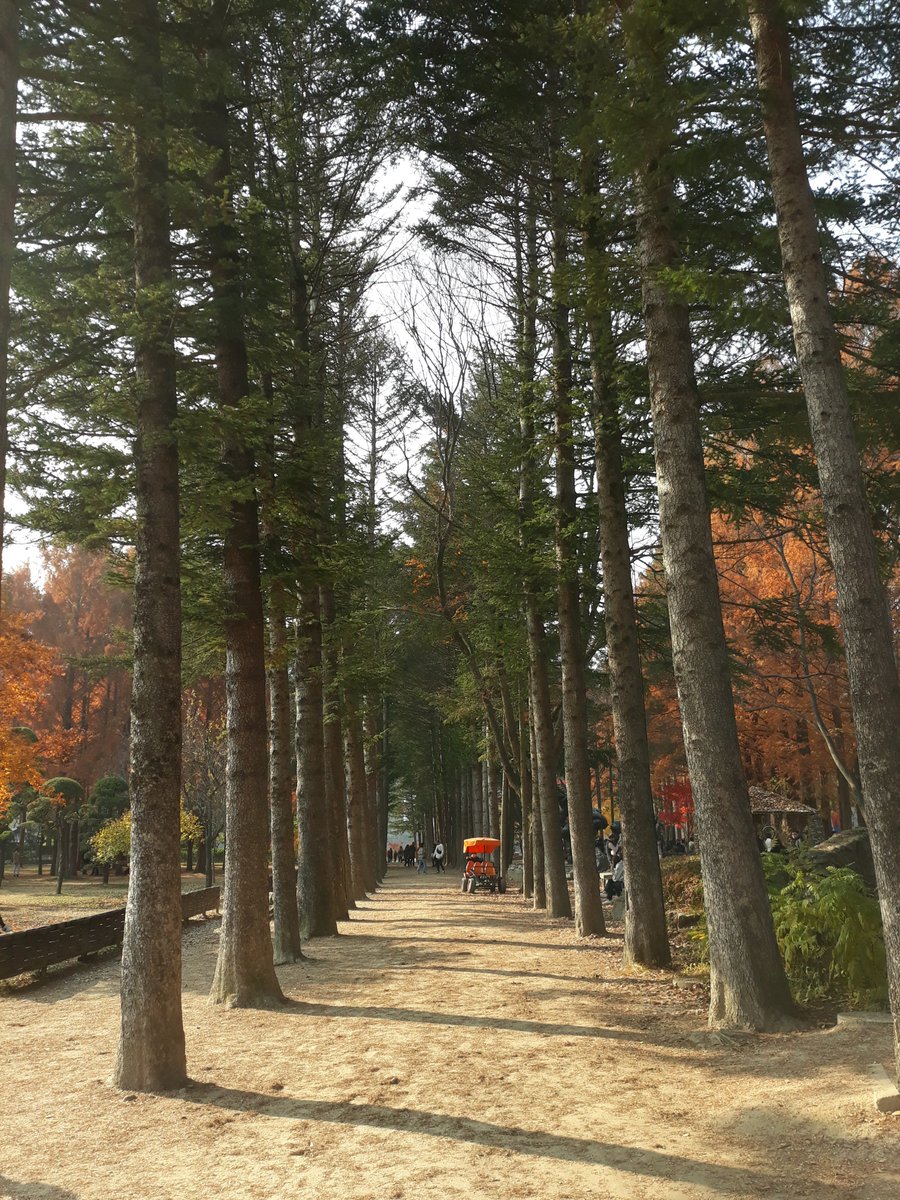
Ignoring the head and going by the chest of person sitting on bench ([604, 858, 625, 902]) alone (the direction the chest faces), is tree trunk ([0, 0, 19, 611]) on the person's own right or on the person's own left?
on the person's own left

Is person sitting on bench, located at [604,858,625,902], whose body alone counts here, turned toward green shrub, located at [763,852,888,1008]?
no

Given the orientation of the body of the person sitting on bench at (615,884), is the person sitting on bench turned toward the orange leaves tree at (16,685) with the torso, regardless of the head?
yes

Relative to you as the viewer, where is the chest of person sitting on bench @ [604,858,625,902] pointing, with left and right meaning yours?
facing to the left of the viewer

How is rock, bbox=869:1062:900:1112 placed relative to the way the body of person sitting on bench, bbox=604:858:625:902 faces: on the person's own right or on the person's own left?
on the person's own left

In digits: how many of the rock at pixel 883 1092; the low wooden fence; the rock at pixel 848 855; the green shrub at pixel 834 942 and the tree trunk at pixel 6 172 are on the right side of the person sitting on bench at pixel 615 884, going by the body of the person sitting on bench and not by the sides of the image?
0

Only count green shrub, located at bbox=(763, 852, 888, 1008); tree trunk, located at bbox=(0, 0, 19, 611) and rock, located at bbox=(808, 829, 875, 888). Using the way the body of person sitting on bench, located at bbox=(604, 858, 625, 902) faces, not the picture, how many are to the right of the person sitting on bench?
0

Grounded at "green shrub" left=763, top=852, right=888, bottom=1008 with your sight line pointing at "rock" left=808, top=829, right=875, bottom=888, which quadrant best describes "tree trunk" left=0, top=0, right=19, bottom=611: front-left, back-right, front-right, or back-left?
back-left

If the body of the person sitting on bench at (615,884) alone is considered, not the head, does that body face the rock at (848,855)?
no

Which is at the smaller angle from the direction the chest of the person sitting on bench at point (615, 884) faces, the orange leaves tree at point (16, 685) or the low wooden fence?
the orange leaves tree

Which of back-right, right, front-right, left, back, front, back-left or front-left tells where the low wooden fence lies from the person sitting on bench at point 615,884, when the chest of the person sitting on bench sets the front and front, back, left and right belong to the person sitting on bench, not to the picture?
front-left
